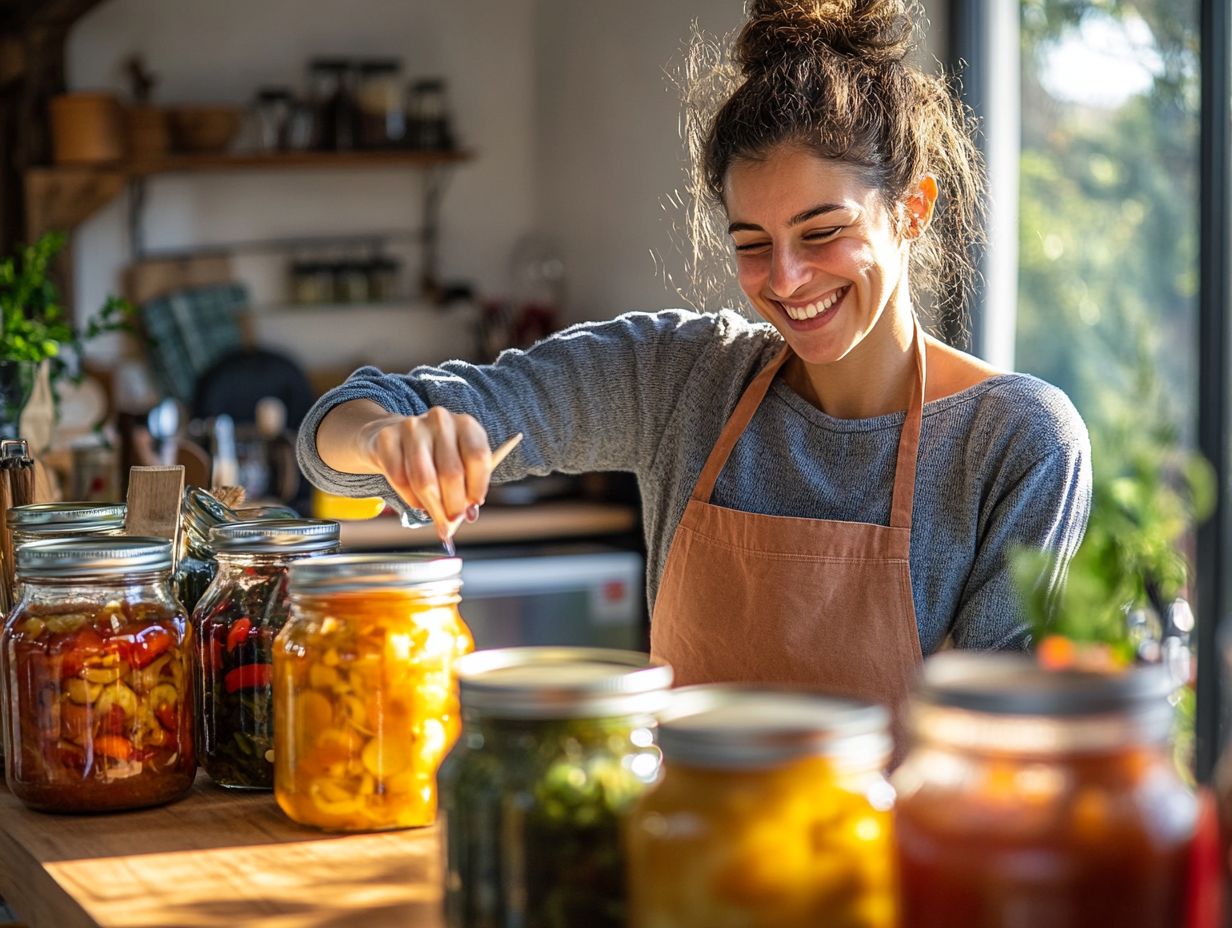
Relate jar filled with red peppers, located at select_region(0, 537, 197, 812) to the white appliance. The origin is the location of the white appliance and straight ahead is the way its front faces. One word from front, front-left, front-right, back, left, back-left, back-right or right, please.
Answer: front

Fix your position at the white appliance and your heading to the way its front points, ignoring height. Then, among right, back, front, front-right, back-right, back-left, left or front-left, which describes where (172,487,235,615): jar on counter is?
front

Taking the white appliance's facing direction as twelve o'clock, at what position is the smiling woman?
The smiling woman is roughly at 12 o'clock from the white appliance.

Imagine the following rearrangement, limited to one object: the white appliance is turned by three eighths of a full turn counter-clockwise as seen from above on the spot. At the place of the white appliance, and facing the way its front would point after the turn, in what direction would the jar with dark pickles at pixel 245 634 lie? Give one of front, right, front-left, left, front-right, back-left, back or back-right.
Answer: back-right

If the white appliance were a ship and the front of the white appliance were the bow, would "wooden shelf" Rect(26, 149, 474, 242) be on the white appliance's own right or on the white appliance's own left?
on the white appliance's own right

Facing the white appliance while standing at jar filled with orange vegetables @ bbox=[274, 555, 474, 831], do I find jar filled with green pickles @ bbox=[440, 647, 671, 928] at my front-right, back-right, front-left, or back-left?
back-right

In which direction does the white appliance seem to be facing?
toward the camera

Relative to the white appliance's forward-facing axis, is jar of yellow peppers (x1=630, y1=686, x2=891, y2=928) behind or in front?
in front

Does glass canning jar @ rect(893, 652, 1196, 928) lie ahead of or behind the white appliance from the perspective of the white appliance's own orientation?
ahead

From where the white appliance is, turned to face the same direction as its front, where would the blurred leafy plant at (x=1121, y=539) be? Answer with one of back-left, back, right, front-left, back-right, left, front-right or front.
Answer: front

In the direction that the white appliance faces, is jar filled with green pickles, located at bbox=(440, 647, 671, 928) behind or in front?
in front
